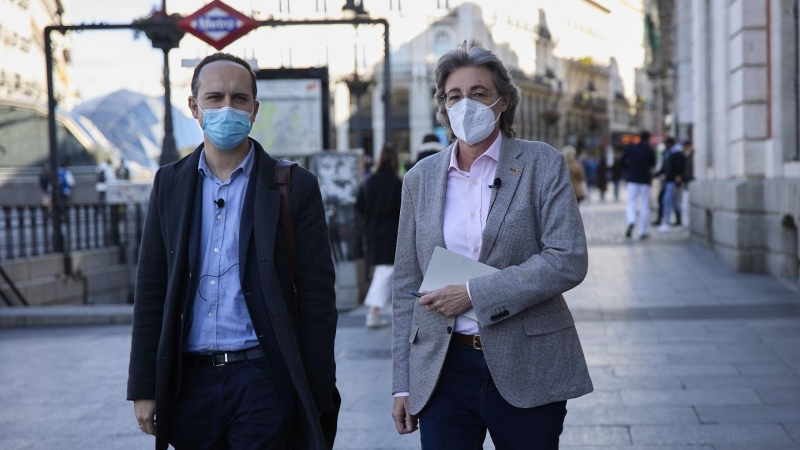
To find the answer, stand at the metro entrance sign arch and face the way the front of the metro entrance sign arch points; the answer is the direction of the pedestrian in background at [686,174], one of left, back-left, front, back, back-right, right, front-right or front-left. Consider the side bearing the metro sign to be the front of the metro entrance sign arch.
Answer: back-left

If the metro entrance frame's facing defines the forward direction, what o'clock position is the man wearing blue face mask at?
The man wearing blue face mask is roughly at 12 o'clock from the metro entrance frame.

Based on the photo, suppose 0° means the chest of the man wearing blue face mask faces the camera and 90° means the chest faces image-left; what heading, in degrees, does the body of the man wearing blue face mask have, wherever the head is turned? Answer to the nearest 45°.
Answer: approximately 0°

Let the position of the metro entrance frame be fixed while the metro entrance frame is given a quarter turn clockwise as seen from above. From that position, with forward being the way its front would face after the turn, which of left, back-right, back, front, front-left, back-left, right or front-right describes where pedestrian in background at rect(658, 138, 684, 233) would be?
back-right

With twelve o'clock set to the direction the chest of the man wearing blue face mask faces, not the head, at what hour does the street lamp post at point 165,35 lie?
The street lamp post is roughly at 6 o'clock from the man wearing blue face mask.

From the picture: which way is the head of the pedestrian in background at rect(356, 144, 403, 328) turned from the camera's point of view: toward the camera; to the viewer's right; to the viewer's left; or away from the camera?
away from the camera

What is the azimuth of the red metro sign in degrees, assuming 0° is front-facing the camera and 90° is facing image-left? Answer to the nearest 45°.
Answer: approximately 0°

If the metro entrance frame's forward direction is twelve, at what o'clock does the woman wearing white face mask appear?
The woman wearing white face mask is roughly at 12 o'clock from the metro entrance frame.

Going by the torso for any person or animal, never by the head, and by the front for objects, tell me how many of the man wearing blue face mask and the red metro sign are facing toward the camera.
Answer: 2
